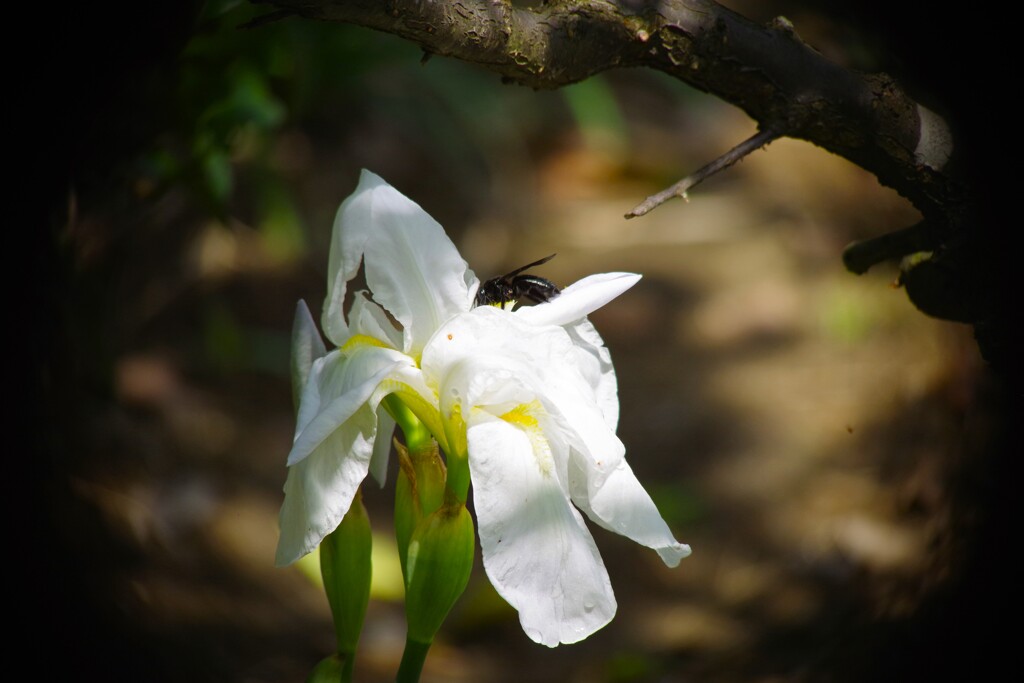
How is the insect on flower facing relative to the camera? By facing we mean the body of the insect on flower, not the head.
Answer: to the viewer's left
